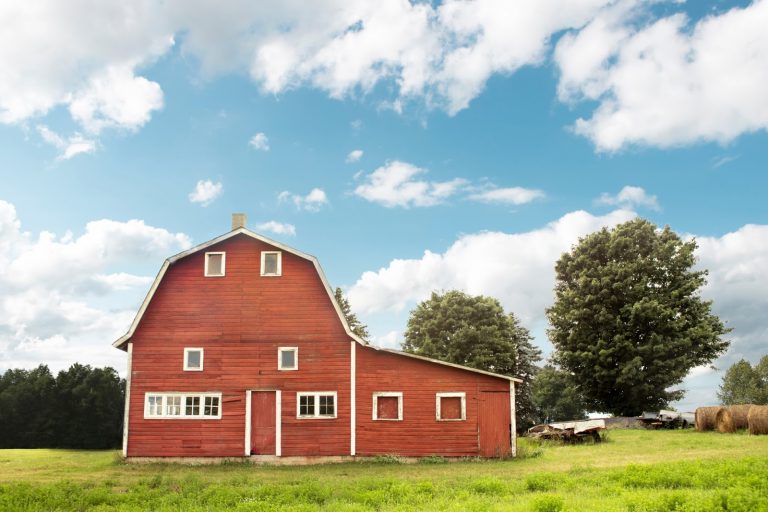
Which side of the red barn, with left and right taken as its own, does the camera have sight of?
front

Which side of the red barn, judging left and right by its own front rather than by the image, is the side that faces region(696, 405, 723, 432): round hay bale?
left

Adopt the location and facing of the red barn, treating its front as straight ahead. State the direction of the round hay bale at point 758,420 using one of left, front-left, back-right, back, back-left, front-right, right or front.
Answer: left

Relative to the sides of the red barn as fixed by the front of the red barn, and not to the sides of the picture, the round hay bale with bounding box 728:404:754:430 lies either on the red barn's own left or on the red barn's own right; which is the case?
on the red barn's own left

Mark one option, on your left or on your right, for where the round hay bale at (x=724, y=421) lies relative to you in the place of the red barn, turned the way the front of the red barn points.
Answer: on your left

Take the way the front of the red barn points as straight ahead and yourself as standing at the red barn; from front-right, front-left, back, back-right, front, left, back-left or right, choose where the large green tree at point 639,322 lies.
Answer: back-left
